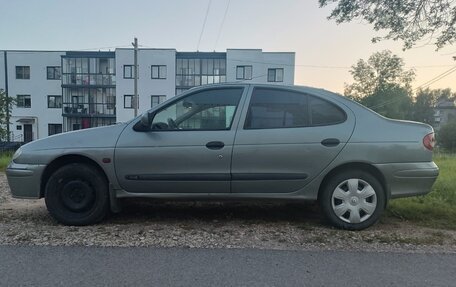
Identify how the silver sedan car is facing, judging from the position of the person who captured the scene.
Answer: facing to the left of the viewer

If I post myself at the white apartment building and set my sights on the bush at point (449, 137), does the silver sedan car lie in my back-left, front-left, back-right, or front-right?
front-right

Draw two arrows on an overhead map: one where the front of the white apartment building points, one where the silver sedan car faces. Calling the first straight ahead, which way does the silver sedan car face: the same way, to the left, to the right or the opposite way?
to the right

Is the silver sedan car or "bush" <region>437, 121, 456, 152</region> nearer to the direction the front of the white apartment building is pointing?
the silver sedan car

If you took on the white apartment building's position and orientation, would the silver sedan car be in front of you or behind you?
in front

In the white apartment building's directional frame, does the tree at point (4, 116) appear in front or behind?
in front

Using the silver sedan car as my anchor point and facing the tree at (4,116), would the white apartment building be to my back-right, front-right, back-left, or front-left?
front-right

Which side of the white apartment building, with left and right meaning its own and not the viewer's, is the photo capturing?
front

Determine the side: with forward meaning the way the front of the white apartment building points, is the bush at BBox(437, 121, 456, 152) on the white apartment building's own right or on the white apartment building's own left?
on the white apartment building's own left

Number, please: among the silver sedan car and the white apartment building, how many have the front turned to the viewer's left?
1

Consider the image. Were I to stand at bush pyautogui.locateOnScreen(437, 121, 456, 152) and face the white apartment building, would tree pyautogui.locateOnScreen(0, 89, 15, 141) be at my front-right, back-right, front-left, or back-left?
front-left
